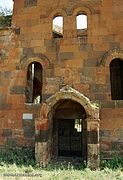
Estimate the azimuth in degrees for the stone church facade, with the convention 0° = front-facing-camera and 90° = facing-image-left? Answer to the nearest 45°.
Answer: approximately 0°
